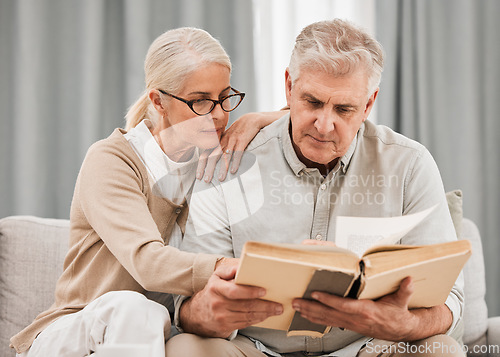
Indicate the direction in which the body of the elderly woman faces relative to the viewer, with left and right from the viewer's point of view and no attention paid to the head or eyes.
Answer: facing the viewer and to the right of the viewer

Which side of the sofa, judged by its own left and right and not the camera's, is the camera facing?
front

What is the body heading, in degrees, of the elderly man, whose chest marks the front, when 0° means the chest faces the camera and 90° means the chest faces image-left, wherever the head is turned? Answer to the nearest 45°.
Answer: approximately 0°

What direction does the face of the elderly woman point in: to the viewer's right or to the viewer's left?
to the viewer's right
